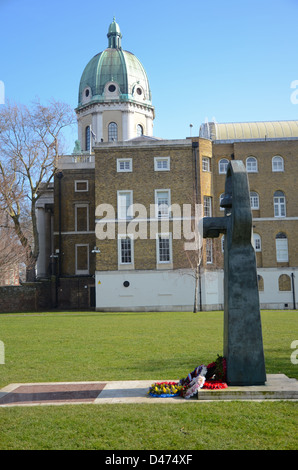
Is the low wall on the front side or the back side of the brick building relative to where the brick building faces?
on the front side

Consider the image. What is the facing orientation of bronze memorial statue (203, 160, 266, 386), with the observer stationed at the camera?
facing to the left of the viewer

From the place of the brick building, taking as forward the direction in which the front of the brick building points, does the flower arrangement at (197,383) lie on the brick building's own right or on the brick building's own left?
on the brick building's own left
